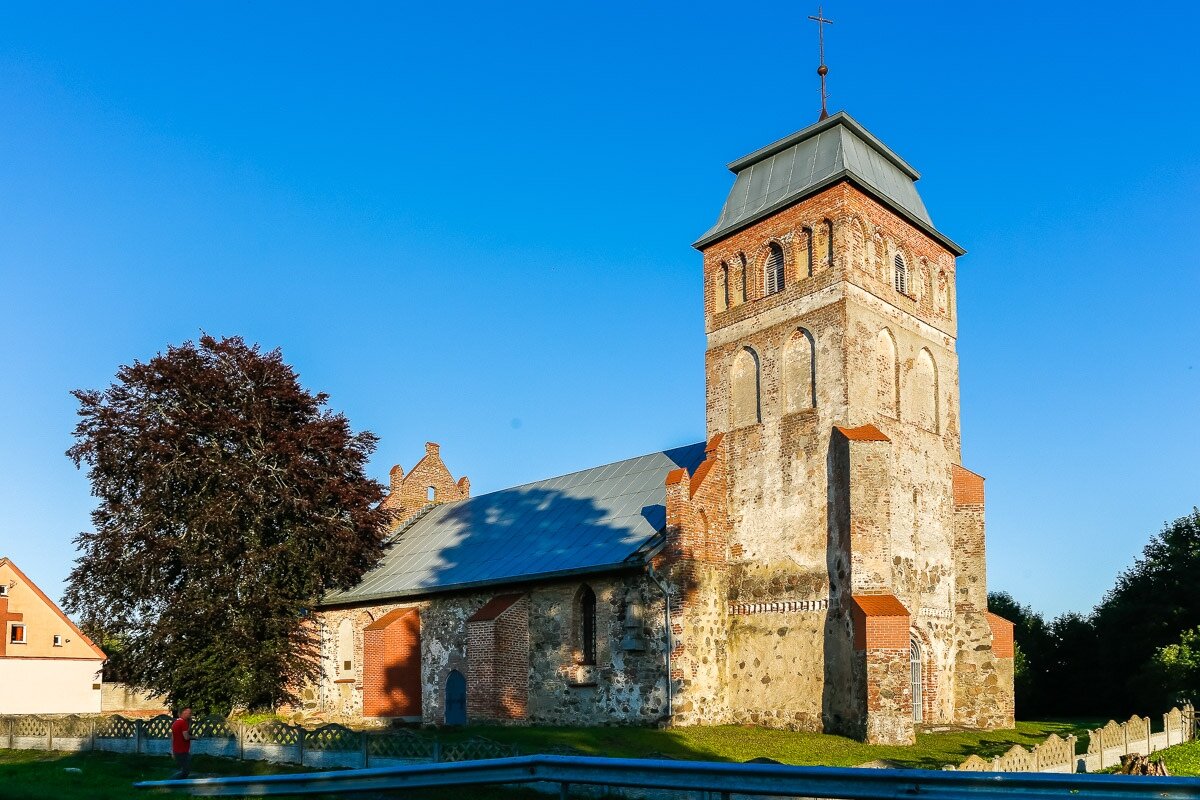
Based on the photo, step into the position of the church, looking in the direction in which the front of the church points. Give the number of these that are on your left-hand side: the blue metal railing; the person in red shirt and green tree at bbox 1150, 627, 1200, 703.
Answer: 1

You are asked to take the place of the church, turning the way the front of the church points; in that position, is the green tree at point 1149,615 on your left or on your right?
on your left

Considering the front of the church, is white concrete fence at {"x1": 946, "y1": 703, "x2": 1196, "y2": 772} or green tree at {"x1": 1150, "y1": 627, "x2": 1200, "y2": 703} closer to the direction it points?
the white concrete fence

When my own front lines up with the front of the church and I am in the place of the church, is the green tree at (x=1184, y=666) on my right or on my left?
on my left

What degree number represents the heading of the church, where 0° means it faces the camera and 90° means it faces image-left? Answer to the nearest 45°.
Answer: approximately 315°

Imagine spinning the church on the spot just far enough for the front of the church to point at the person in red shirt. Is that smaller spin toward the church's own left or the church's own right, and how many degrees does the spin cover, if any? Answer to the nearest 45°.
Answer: approximately 90° to the church's own right

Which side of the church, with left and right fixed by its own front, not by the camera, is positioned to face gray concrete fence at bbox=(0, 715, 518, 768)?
right

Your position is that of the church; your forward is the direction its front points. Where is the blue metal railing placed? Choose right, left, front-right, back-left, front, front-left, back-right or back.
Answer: front-right
